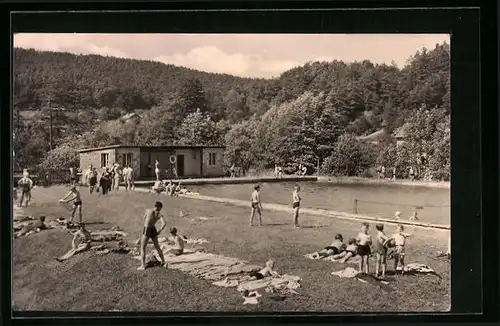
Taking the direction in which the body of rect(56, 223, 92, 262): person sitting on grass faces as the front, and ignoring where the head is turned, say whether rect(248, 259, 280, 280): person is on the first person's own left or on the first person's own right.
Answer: on the first person's own left

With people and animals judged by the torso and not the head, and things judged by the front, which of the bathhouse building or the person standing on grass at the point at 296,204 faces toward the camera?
the bathhouse building

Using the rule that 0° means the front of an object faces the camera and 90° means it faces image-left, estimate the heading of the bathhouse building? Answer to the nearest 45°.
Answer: approximately 0°

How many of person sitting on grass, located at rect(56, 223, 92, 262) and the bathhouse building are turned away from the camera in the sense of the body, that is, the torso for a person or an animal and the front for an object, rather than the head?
0
